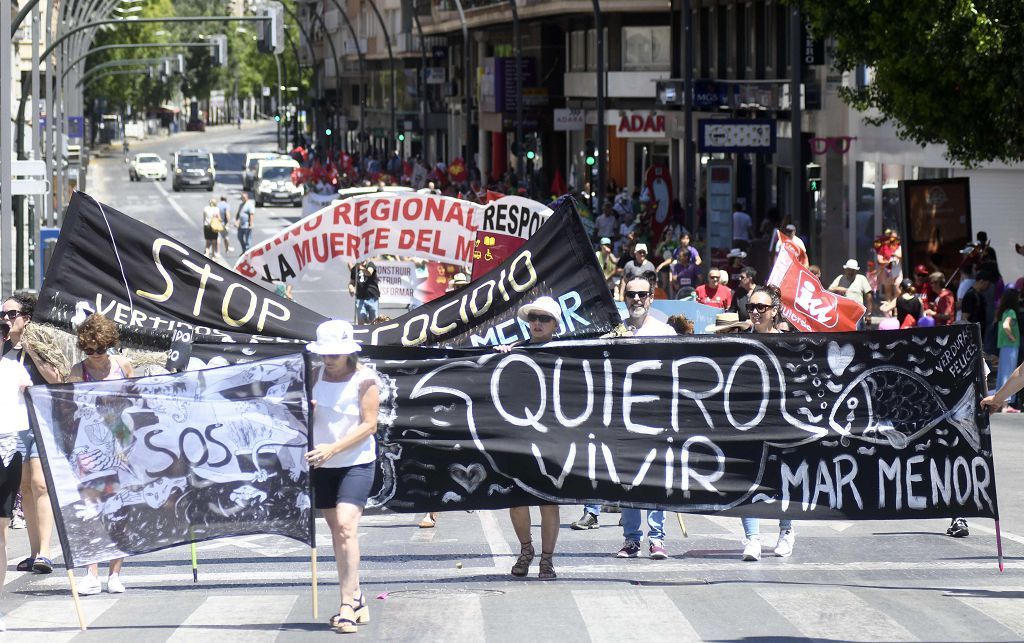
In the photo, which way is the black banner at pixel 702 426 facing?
toward the camera

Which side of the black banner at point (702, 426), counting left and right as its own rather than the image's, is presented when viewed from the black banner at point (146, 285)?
right

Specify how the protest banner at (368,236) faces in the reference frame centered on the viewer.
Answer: facing the viewer

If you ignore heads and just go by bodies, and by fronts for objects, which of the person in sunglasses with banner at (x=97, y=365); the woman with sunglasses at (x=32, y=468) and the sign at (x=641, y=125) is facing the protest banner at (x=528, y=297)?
the sign

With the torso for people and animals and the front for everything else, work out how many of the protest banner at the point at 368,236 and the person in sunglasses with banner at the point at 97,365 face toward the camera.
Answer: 2

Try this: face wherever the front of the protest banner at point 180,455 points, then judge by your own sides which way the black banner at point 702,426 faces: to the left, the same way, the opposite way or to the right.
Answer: the same way

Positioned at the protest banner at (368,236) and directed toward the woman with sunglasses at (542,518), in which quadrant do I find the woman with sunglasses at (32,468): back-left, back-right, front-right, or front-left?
front-right

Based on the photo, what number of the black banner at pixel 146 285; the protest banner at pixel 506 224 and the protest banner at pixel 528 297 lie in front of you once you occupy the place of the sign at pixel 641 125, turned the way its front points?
3

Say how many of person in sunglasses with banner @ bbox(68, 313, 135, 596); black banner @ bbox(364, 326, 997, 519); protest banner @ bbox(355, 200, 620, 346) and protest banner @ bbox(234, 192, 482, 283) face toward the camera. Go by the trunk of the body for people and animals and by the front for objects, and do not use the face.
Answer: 4

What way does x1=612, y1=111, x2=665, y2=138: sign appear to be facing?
toward the camera

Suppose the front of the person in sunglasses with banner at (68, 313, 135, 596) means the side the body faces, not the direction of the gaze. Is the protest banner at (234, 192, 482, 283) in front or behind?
behind

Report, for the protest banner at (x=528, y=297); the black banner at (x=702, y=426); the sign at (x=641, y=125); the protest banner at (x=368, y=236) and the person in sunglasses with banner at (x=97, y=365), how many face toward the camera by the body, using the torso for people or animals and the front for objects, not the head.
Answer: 5

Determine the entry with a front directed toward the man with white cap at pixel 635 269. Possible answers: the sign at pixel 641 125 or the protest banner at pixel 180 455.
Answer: the sign

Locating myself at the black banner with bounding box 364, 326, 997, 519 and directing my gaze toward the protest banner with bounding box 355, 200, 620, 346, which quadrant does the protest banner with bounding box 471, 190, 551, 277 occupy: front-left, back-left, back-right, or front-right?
front-right

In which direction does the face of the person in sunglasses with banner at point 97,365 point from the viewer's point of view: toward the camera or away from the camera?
toward the camera

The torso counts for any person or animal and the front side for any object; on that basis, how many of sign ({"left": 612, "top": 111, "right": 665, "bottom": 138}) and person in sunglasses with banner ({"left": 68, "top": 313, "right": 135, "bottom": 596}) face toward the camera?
2

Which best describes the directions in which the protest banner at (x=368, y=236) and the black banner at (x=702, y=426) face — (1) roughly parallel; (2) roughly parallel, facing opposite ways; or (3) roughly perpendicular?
roughly parallel

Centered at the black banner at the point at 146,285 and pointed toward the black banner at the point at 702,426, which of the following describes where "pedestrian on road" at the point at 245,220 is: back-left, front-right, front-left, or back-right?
back-left
